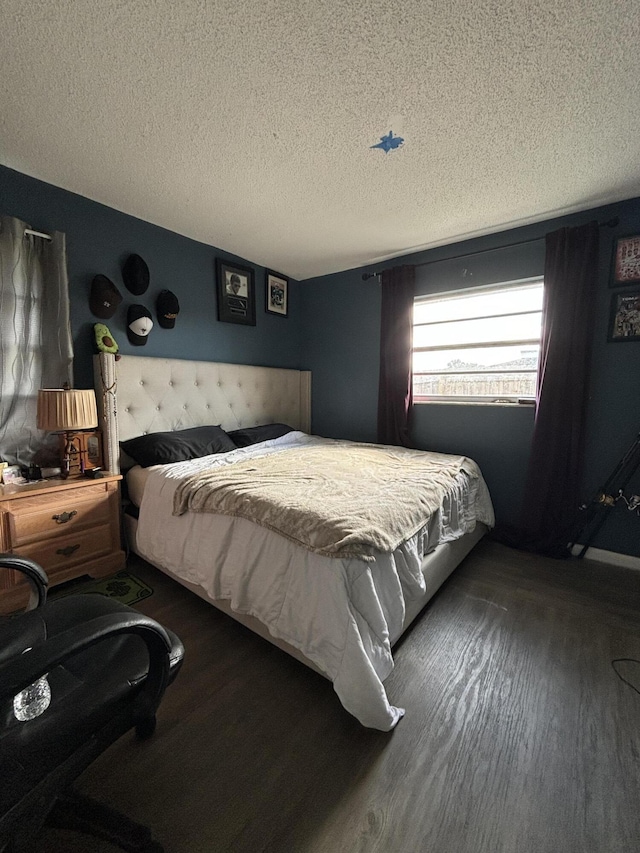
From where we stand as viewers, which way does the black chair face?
facing away from the viewer and to the right of the viewer

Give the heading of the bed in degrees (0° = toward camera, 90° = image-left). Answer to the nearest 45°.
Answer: approximately 315°

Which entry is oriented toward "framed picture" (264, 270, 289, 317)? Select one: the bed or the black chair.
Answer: the black chair

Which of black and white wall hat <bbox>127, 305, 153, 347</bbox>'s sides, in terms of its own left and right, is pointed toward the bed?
front

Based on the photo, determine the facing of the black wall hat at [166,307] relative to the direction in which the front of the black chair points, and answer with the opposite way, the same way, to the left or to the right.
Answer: to the right

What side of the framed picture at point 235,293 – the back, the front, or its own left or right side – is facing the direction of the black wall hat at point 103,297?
right

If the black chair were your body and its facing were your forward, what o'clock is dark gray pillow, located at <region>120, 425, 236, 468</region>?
The dark gray pillow is roughly at 11 o'clock from the black chair.

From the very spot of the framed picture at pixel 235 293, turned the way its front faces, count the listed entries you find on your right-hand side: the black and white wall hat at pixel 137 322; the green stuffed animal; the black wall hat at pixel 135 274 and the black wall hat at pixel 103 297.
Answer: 4

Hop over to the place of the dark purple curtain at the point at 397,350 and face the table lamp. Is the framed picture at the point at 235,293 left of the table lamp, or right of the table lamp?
right

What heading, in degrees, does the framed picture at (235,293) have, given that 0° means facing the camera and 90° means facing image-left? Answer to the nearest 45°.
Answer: approximately 315°

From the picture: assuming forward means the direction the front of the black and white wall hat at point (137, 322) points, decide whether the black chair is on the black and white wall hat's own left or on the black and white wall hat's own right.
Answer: on the black and white wall hat's own right

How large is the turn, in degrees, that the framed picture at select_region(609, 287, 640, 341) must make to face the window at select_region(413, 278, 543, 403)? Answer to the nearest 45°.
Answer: approximately 90° to its right

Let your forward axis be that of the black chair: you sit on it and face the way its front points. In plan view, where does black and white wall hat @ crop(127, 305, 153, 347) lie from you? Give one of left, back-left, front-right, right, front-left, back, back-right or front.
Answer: front-left
